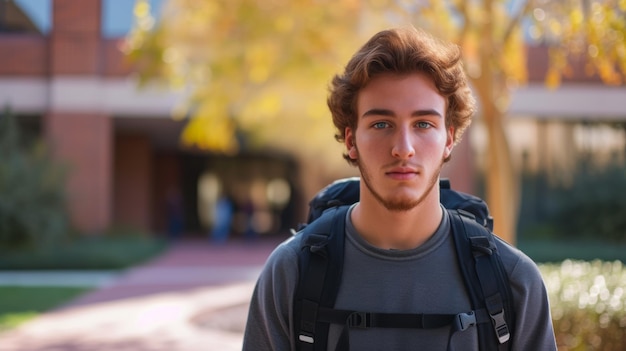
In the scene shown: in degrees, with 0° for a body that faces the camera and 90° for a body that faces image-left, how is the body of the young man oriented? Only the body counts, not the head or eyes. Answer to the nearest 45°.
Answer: approximately 0°

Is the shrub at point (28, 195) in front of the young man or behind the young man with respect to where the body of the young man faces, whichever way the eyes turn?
behind

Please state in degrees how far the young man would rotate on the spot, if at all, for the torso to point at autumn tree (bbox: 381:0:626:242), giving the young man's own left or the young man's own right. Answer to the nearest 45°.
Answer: approximately 180°

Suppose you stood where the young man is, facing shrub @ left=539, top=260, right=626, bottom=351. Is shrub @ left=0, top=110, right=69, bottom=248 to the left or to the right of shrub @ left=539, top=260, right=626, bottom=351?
left

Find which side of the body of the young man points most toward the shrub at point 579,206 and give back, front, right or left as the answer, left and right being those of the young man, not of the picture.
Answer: back

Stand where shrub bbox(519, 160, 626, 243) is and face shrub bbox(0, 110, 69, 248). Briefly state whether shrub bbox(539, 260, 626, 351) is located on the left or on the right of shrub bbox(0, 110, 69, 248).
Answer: left

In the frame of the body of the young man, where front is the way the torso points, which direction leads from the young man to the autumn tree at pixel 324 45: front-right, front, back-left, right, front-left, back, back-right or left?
back
